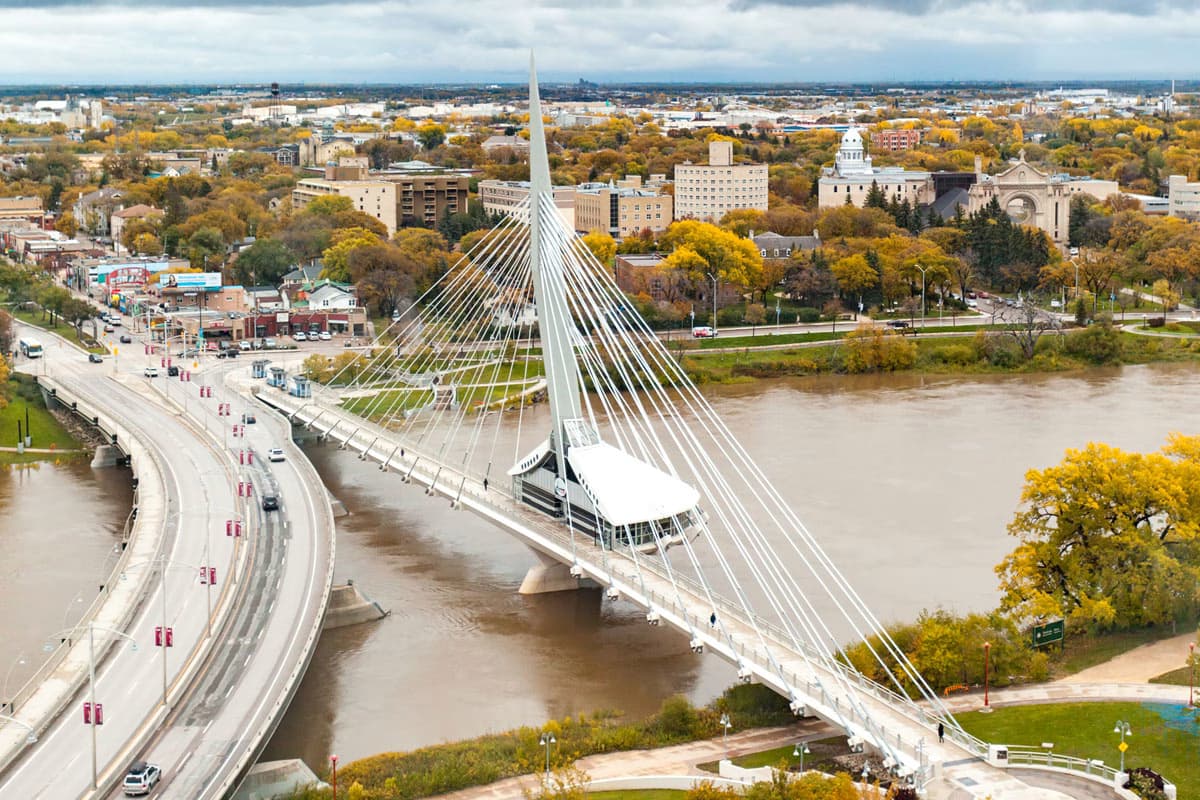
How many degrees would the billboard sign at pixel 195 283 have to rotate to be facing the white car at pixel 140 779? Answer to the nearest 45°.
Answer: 0° — it already faces it

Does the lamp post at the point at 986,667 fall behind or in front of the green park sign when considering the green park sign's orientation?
in front

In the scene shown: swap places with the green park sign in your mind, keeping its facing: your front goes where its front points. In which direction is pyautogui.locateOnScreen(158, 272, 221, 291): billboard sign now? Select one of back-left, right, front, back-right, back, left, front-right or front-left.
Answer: right

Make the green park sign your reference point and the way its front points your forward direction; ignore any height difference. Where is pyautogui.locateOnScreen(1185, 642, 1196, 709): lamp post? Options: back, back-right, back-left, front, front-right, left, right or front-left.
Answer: left

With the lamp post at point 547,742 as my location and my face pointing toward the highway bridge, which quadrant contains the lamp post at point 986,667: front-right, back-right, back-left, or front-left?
back-right

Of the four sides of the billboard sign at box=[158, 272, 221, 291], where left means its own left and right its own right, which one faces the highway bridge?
front

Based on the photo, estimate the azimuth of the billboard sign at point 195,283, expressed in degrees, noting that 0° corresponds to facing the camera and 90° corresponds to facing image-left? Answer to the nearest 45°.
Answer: approximately 0°
